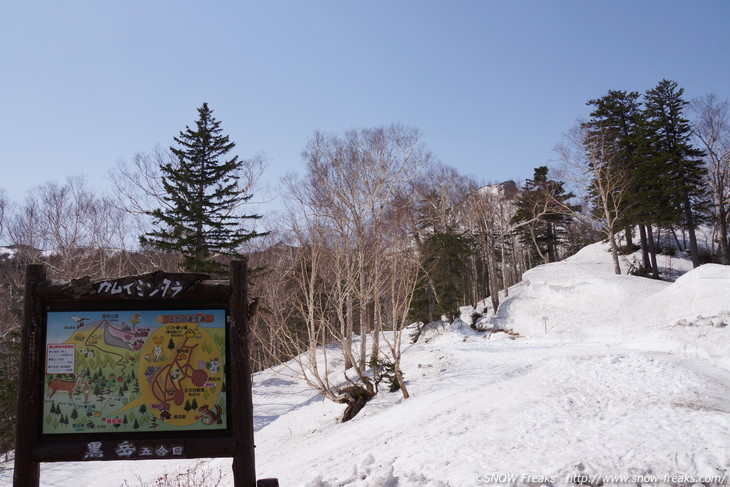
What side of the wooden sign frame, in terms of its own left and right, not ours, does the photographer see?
front

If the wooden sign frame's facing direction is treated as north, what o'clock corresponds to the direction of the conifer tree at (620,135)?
The conifer tree is roughly at 8 o'clock from the wooden sign frame.

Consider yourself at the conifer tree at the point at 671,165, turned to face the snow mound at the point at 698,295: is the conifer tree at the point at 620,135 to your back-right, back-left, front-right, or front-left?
back-right

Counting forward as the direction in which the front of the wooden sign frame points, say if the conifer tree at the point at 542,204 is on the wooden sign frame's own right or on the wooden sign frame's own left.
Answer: on the wooden sign frame's own left

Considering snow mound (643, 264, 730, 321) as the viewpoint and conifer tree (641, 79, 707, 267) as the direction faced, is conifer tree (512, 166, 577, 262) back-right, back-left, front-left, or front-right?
front-left

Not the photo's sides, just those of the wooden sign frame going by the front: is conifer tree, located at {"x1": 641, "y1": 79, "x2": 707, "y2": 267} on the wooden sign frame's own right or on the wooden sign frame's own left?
on the wooden sign frame's own left
